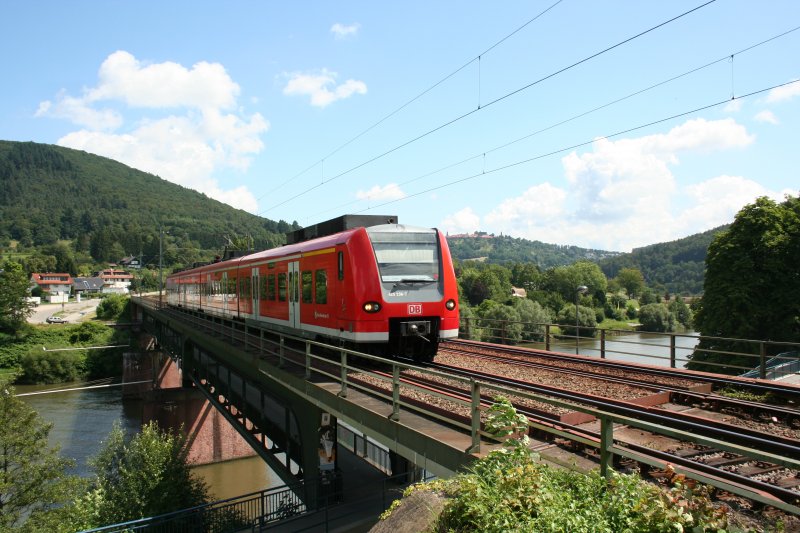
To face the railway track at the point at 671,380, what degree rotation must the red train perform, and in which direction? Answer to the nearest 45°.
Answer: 0° — it already faces it

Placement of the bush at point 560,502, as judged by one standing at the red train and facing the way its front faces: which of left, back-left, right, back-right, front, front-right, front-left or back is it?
front-right

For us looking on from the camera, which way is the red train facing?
facing the viewer and to the right of the viewer

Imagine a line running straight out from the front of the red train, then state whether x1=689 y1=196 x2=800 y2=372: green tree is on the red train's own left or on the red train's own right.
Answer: on the red train's own left

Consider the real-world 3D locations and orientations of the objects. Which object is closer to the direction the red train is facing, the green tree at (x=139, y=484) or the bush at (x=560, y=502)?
the bush

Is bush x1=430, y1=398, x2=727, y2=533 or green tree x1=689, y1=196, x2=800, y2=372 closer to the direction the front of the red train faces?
the bush

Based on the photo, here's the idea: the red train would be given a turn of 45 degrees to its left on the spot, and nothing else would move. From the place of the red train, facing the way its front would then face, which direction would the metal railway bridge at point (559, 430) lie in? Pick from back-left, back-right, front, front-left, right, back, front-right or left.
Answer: right
